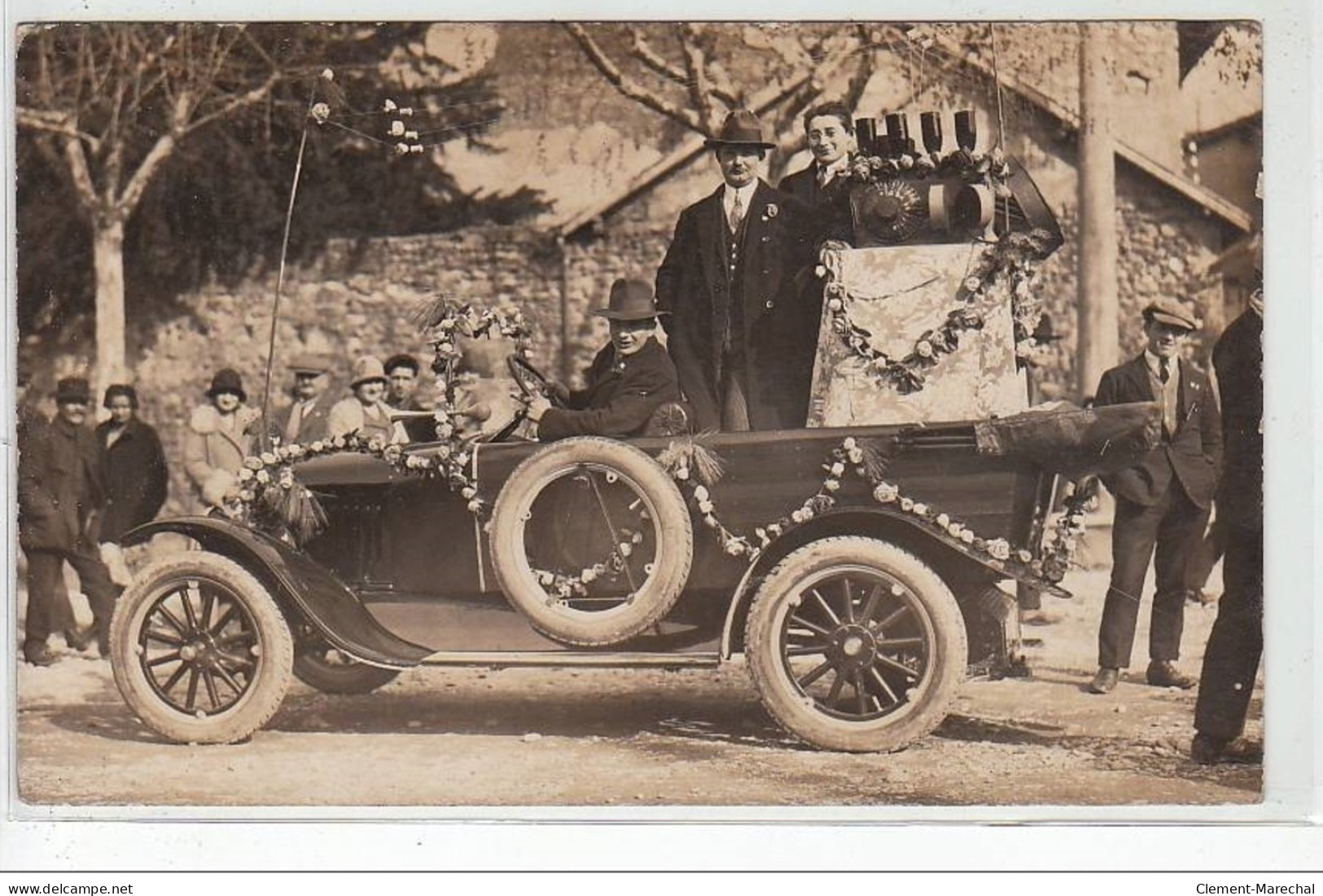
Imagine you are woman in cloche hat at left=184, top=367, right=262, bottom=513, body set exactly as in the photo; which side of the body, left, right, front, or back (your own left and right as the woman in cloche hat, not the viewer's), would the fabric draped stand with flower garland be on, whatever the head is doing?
left

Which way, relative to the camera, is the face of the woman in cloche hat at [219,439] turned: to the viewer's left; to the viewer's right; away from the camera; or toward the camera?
toward the camera

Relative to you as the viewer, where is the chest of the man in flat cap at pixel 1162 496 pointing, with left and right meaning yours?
facing the viewer

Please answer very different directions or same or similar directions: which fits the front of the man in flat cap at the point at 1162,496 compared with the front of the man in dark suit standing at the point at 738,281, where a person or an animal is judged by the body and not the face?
same or similar directions

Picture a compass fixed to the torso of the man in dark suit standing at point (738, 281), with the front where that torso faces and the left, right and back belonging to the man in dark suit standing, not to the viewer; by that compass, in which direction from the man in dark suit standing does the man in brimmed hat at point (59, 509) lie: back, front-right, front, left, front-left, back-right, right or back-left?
right

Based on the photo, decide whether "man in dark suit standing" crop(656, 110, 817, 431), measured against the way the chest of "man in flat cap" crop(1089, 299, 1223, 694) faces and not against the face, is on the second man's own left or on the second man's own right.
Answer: on the second man's own right

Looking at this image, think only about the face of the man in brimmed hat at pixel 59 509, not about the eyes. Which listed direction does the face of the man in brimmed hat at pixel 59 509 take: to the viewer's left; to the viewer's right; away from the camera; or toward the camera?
toward the camera

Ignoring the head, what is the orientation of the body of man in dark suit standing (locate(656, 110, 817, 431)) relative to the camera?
toward the camera

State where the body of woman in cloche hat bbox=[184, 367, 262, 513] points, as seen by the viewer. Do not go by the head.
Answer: toward the camera

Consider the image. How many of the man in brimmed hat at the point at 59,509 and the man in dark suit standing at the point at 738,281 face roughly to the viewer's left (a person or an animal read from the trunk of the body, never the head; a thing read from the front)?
0

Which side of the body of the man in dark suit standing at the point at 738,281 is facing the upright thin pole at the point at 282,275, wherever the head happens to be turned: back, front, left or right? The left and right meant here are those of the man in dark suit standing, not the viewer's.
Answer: right

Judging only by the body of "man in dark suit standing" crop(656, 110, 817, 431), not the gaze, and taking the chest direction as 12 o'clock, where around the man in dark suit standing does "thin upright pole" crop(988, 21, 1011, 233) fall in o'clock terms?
The thin upright pole is roughly at 9 o'clock from the man in dark suit standing.

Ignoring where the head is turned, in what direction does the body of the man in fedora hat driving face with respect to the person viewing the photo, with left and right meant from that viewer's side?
facing the viewer and to the left of the viewer
